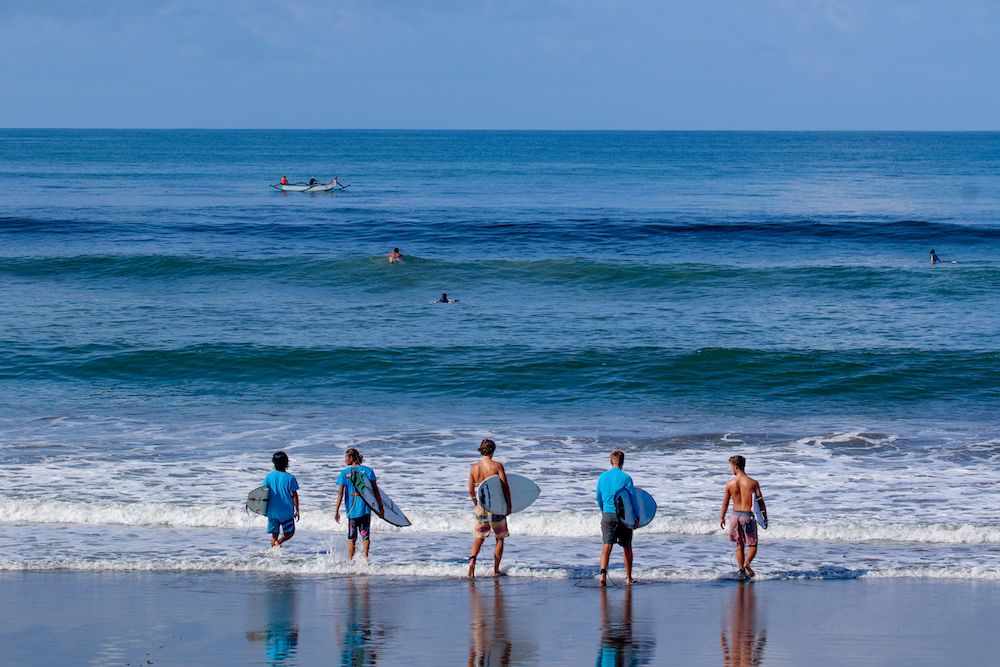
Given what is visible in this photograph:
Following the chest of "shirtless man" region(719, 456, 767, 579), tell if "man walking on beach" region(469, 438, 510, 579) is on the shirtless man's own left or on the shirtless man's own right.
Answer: on the shirtless man's own left

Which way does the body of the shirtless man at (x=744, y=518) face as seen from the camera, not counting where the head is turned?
away from the camera

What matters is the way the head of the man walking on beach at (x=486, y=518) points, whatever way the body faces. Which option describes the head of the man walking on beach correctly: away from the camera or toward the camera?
away from the camera

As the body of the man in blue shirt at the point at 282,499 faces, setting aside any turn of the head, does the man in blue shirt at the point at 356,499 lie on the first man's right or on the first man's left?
on the first man's right

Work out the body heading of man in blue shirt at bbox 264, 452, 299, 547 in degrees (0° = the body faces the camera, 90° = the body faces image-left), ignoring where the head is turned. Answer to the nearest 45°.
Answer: approximately 180°

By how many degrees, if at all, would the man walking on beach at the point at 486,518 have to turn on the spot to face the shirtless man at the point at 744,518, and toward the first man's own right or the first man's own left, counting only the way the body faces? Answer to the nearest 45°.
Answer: approximately 90° to the first man's own right

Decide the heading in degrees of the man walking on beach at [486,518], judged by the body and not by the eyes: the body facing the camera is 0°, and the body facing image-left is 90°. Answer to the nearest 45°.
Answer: approximately 180°

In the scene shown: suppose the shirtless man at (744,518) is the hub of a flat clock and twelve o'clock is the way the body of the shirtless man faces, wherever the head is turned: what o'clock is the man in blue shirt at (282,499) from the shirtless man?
The man in blue shirt is roughly at 9 o'clock from the shirtless man.

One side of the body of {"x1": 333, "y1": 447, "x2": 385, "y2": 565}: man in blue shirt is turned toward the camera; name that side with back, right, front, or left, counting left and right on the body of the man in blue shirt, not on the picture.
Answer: back

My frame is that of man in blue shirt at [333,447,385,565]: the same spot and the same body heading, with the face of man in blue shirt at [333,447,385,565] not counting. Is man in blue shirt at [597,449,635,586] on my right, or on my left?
on my right

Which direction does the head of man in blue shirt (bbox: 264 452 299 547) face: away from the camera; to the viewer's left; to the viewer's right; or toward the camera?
away from the camera
